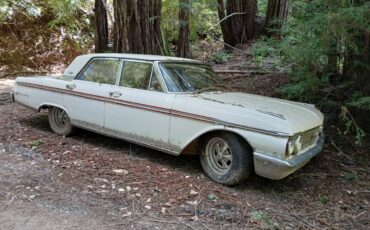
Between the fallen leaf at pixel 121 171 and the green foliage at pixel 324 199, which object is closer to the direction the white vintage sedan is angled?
the green foliage

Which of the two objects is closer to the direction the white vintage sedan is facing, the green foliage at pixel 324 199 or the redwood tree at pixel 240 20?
the green foliage

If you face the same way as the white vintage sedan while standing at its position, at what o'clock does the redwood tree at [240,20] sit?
The redwood tree is roughly at 8 o'clock from the white vintage sedan.

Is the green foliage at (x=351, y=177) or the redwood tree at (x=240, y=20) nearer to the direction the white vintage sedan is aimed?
the green foliage

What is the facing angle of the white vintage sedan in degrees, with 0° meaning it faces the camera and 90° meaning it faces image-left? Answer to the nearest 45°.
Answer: approximately 315°

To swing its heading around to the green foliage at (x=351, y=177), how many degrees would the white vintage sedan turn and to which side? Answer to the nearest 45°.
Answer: approximately 45° to its left

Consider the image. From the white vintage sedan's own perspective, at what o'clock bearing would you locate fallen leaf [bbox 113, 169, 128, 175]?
The fallen leaf is roughly at 4 o'clock from the white vintage sedan.

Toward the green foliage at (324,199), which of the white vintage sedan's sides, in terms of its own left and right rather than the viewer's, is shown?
front

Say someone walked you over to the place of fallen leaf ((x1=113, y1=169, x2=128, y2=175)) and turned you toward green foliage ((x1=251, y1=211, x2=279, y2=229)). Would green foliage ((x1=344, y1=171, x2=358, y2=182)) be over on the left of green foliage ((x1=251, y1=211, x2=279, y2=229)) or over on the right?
left
